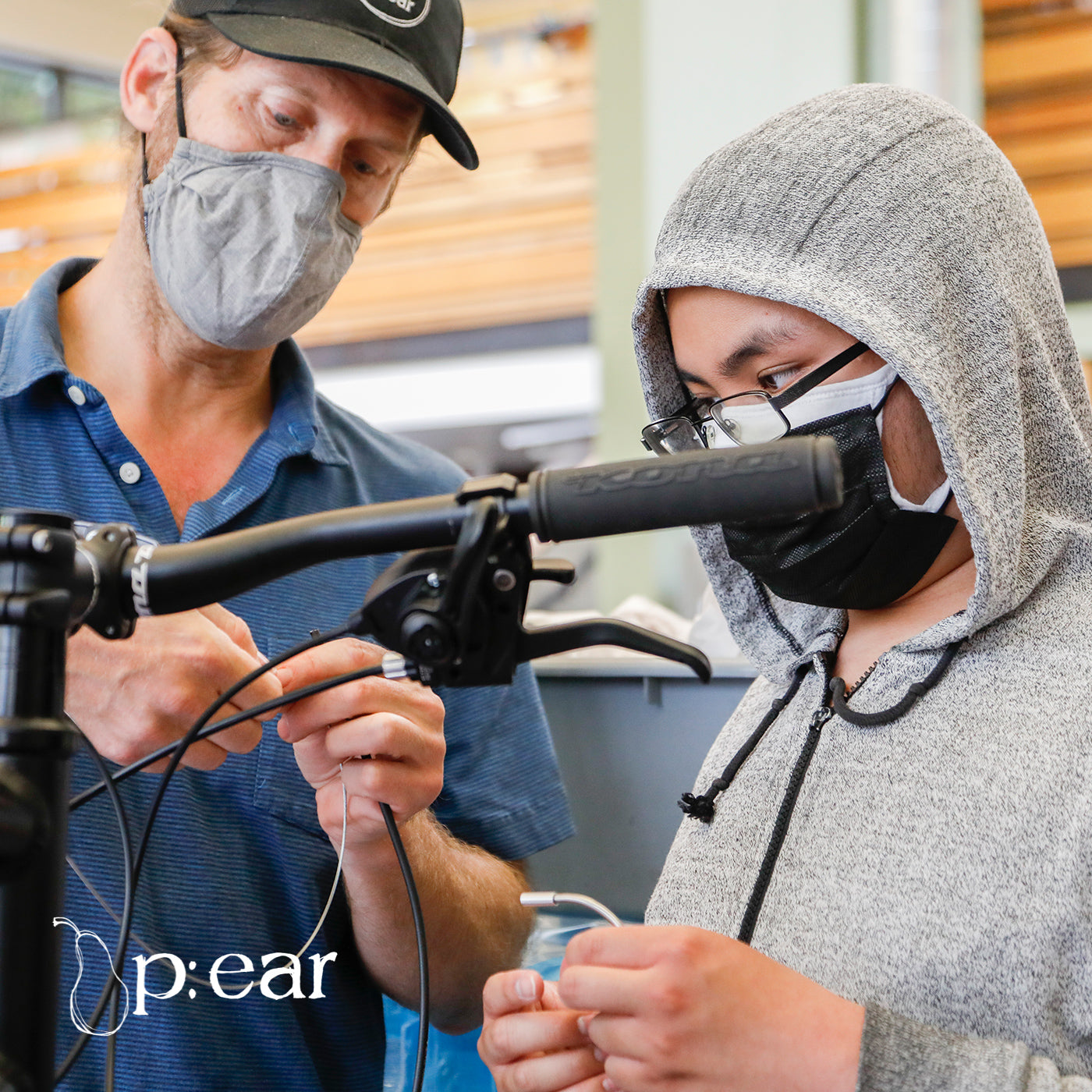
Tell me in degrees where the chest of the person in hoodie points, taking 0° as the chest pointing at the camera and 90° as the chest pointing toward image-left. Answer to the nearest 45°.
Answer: approximately 45°

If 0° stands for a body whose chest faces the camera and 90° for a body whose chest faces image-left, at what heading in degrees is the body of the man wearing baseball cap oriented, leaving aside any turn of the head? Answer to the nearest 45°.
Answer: approximately 0°
